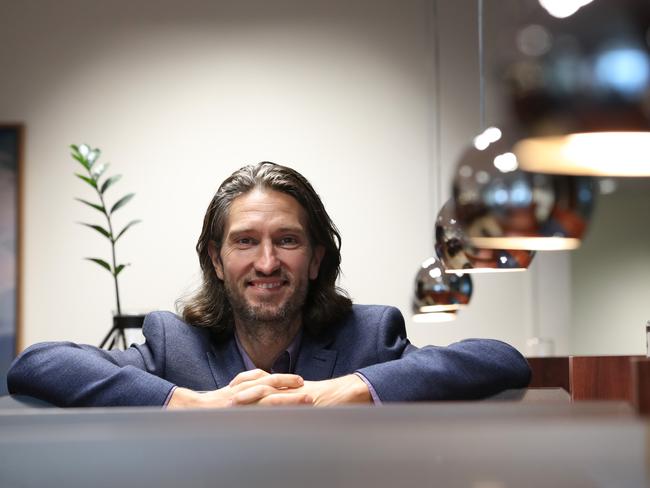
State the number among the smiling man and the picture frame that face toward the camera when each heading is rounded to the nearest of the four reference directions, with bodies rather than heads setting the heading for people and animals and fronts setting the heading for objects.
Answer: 2

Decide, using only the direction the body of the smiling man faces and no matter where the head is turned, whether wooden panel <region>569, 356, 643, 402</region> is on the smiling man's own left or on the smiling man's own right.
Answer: on the smiling man's own left

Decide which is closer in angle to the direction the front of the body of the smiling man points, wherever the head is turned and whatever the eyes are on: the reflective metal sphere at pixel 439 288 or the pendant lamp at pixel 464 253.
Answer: the pendant lamp

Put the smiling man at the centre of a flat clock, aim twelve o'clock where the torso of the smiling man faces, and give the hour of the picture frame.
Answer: The picture frame is roughly at 5 o'clock from the smiling man.

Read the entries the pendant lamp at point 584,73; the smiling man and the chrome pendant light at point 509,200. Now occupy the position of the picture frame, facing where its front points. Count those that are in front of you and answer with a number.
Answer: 3

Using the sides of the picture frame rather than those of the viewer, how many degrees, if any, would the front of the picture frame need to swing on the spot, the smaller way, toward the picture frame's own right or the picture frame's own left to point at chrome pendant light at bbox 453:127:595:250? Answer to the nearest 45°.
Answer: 0° — it already faces it

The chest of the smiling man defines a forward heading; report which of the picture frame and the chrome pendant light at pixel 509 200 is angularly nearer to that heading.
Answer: the chrome pendant light

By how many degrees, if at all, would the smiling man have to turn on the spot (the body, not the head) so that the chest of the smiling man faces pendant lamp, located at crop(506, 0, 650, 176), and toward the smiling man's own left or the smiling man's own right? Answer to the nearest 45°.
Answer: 0° — they already face it

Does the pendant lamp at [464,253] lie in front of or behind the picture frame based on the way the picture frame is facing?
in front

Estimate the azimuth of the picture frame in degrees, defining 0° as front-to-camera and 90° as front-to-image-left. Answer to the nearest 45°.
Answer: approximately 0°

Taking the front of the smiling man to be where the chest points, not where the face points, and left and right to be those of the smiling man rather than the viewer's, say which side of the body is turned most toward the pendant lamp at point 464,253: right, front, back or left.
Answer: left

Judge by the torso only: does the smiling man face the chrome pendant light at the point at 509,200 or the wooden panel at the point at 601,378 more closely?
the chrome pendant light
